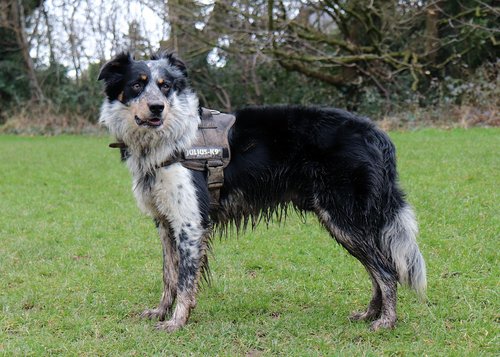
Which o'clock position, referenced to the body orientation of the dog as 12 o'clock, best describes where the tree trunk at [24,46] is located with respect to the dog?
The tree trunk is roughly at 2 o'clock from the dog.

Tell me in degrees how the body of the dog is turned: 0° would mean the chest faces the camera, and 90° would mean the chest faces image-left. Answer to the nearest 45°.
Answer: approximately 90°
